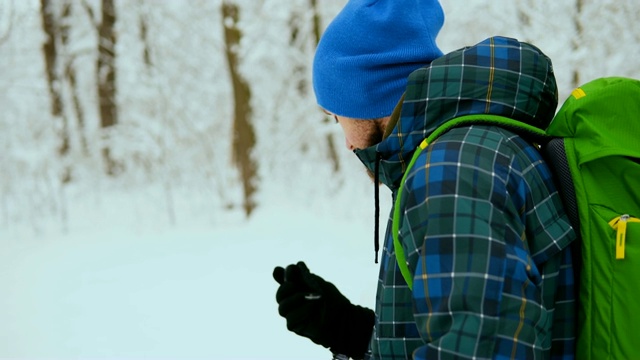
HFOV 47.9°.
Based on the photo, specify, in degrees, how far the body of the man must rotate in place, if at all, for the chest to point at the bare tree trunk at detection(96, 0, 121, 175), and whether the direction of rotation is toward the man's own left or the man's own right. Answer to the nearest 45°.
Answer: approximately 45° to the man's own right

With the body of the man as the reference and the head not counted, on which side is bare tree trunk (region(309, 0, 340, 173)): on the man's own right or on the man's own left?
on the man's own right

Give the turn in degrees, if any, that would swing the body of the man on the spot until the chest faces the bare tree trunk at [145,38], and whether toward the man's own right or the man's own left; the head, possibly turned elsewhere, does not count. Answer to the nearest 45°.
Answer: approximately 45° to the man's own right

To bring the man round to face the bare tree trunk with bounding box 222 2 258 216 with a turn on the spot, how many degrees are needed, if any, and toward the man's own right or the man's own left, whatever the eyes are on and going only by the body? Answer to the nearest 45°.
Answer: approximately 90° to the man's own right

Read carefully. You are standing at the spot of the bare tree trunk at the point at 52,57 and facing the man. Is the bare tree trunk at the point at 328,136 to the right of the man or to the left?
left

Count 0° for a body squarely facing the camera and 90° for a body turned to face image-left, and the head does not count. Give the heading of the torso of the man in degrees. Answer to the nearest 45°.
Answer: approximately 90°

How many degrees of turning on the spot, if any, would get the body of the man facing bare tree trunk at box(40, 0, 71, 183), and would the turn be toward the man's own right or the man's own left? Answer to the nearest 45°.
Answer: approximately 45° to the man's own right
